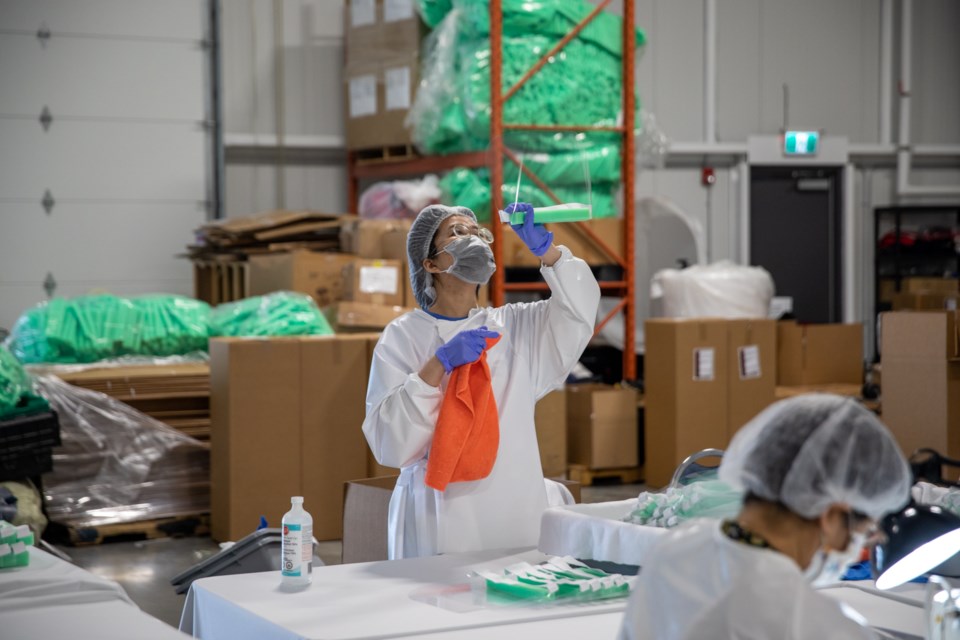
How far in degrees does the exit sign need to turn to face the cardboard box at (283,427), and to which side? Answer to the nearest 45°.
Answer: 0° — it already faces it

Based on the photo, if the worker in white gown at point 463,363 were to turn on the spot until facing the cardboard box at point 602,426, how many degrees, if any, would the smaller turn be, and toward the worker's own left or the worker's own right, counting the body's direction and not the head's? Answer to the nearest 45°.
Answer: approximately 135° to the worker's own left

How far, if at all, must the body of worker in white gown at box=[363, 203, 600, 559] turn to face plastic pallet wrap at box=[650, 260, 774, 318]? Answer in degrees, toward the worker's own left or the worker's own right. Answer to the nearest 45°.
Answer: approximately 135° to the worker's own left

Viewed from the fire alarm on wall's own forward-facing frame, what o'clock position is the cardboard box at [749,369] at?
The cardboard box is roughly at 12 o'clock from the fire alarm on wall.

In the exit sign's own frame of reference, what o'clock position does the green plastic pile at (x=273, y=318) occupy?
The green plastic pile is roughly at 1 o'clock from the exit sign.

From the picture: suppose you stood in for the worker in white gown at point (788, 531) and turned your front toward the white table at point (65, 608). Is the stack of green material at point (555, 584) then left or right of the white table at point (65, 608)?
right

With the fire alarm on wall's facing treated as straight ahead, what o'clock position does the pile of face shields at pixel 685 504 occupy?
The pile of face shields is roughly at 12 o'clock from the fire alarm on wall.

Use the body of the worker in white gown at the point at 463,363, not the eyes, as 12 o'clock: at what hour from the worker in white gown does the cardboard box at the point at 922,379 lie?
The cardboard box is roughly at 9 o'clock from the worker in white gown.

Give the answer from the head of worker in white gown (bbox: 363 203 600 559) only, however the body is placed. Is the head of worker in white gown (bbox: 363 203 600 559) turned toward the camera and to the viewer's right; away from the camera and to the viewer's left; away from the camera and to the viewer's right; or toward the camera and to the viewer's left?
toward the camera and to the viewer's right

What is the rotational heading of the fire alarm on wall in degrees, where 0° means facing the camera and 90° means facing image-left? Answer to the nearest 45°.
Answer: approximately 0°

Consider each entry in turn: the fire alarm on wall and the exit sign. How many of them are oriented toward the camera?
2

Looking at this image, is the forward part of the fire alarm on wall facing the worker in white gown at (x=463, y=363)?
yes

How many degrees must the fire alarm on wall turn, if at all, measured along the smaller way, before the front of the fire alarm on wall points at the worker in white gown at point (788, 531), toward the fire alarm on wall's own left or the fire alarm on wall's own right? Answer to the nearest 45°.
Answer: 0° — it already faces them

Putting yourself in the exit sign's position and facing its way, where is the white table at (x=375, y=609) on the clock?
The white table is roughly at 12 o'clock from the exit sign.
